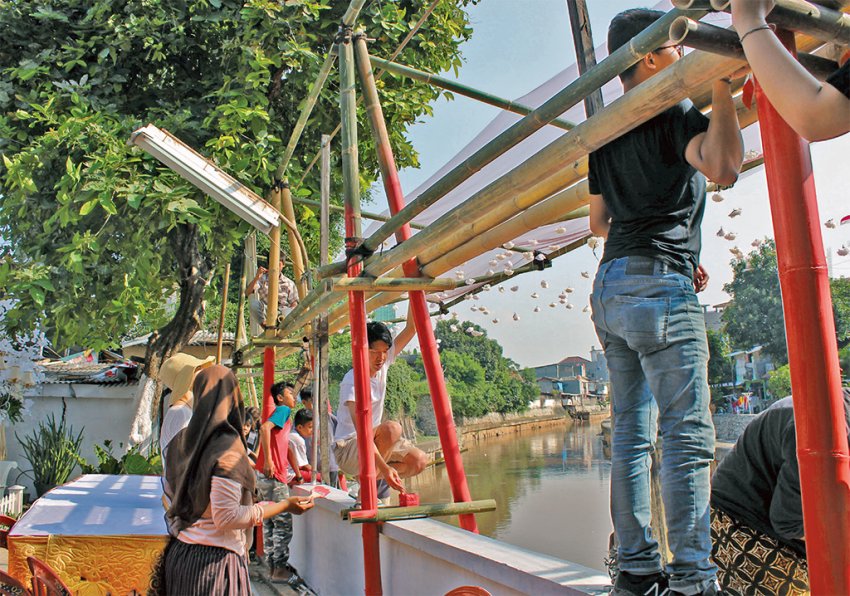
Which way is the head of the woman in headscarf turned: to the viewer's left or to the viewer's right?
to the viewer's right

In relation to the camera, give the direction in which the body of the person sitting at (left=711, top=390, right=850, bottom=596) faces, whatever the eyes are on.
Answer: to the viewer's right

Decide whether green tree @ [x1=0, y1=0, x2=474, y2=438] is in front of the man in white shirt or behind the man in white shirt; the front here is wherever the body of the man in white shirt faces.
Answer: behind

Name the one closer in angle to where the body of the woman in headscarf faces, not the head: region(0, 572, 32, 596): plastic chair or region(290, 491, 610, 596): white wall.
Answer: the white wall

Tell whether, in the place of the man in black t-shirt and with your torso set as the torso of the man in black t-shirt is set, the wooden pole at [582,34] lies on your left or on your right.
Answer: on your left

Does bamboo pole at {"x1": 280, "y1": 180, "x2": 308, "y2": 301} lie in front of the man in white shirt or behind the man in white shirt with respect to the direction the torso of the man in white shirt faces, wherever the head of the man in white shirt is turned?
behind

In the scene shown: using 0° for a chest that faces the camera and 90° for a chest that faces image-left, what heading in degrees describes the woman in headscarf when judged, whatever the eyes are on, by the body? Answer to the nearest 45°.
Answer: approximately 225°

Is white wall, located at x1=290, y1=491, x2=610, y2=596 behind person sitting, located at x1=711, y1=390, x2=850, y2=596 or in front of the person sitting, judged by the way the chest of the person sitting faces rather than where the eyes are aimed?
behind
